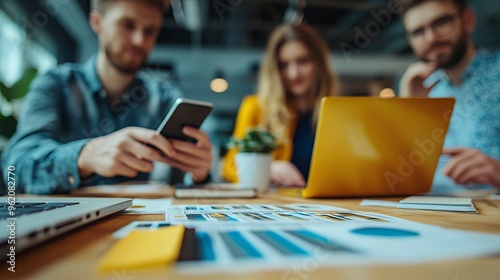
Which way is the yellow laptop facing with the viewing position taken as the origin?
facing away from the viewer and to the left of the viewer

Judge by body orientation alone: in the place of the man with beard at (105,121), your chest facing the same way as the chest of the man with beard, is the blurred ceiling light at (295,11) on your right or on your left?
on your left

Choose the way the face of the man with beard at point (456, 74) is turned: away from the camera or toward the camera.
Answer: toward the camera

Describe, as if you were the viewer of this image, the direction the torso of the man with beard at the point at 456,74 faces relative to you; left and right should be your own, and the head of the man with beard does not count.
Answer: facing the viewer and to the left of the viewer

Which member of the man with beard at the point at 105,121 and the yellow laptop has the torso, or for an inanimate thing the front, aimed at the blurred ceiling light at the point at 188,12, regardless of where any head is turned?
the yellow laptop

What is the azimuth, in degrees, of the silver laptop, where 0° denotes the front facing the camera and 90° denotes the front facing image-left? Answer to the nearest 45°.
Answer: approximately 225°

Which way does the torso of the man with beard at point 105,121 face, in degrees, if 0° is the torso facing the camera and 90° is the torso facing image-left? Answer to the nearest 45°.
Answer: approximately 315°

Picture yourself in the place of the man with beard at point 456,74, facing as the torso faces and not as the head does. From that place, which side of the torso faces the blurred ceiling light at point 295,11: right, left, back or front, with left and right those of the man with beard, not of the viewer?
right

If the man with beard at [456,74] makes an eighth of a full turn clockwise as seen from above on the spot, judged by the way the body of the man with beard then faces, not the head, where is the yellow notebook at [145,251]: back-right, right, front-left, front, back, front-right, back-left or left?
left

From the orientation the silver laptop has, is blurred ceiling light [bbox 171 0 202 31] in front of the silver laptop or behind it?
in front

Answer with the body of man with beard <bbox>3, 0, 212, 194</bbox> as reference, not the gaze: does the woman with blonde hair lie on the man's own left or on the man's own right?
on the man's own left

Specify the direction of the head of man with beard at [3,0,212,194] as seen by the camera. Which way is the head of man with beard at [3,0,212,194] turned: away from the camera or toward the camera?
toward the camera
